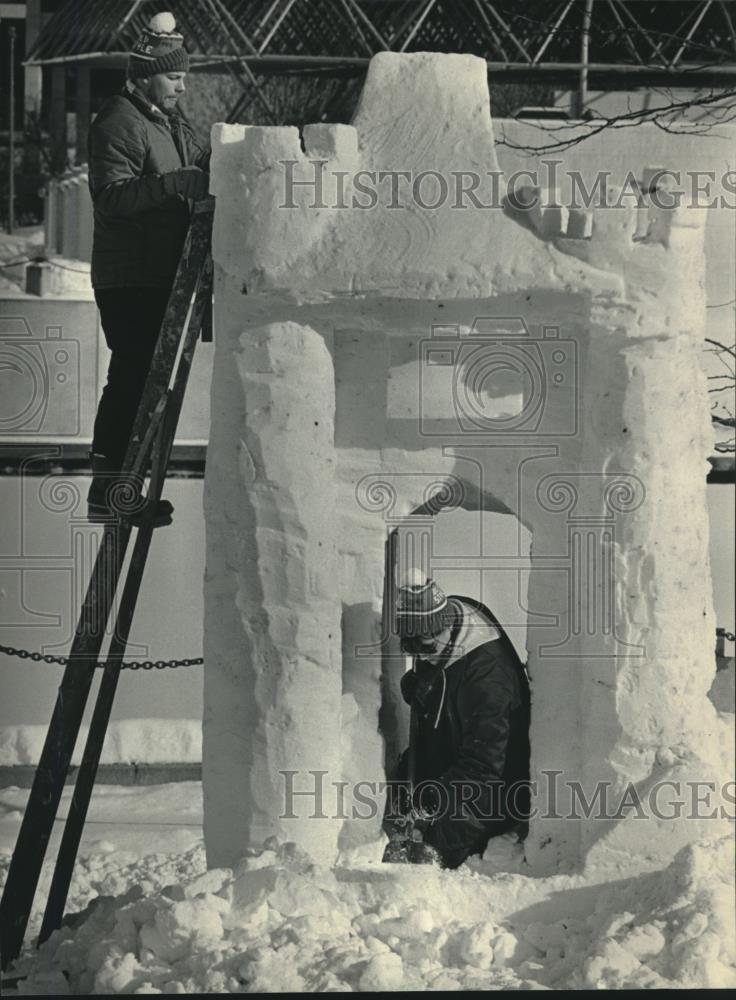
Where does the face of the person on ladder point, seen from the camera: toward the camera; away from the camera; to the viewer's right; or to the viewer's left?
to the viewer's right

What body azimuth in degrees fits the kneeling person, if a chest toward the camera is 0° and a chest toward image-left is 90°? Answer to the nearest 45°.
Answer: approximately 45°
